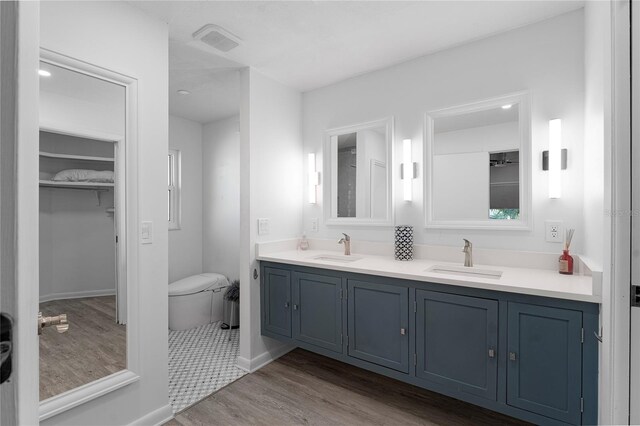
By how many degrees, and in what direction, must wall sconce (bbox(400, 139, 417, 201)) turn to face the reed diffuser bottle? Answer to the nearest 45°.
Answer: approximately 45° to its left

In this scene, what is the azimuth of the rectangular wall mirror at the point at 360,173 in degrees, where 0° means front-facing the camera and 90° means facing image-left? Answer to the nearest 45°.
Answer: approximately 45°

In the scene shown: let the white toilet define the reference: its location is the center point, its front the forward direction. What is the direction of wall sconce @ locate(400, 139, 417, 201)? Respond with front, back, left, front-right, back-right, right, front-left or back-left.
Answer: left

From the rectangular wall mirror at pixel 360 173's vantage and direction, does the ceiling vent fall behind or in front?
in front

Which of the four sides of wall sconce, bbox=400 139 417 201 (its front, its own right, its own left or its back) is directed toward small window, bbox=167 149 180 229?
right

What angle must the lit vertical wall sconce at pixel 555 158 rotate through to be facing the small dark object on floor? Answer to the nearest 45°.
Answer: approximately 90° to its right

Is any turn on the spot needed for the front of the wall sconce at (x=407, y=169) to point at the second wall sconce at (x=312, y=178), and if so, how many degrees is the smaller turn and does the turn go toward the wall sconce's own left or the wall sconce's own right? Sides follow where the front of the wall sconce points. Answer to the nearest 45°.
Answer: approximately 90° to the wall sconce's own right

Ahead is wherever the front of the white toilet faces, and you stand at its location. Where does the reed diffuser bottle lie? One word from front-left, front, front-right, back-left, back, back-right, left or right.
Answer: left

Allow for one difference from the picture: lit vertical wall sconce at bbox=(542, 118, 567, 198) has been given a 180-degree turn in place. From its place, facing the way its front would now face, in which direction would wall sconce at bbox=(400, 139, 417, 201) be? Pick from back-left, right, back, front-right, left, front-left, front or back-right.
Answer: left

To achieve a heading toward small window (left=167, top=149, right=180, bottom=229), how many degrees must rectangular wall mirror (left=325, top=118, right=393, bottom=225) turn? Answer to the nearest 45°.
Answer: approximately 45° to its right

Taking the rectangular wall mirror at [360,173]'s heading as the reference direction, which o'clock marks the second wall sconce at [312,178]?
The second wall sconce is roughly at 2 o'clock from the rectangular wall mirror.
